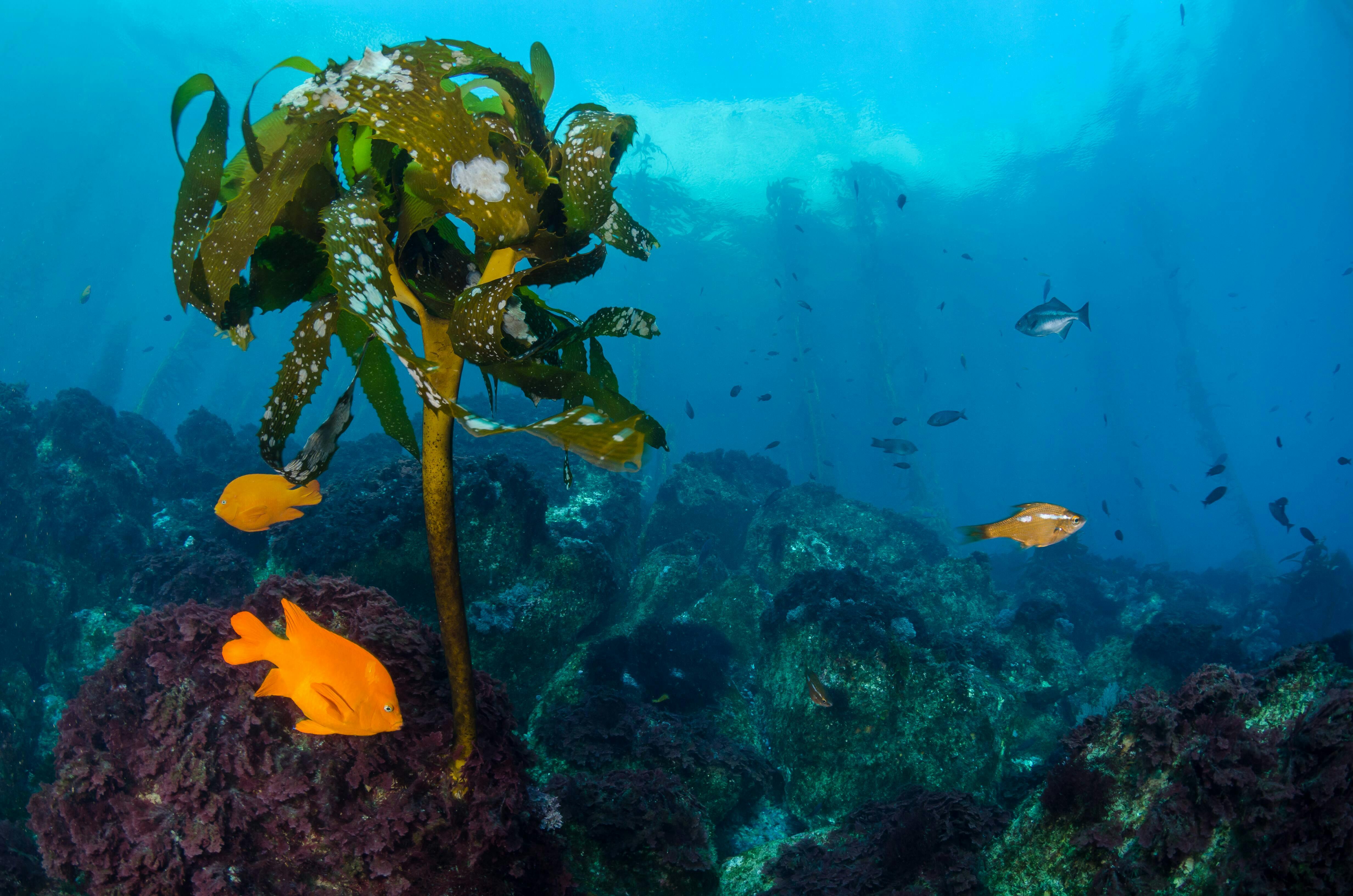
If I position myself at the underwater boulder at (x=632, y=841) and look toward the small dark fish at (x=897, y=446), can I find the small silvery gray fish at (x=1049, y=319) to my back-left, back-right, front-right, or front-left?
front-right

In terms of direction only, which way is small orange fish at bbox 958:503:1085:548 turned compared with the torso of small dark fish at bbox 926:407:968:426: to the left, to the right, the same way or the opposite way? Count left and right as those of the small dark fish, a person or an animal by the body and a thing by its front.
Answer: the opposite way

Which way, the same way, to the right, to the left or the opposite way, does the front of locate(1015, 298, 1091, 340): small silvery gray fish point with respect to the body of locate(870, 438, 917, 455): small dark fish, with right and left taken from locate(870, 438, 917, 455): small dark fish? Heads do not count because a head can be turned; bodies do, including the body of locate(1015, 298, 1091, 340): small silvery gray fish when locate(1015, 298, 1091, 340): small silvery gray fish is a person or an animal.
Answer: the opposite way

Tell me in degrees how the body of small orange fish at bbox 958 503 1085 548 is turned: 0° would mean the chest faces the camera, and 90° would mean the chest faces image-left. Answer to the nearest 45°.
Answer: approximately 270°

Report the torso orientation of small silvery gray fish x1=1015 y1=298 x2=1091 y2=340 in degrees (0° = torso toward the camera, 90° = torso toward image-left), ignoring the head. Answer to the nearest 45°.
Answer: approximately 90°

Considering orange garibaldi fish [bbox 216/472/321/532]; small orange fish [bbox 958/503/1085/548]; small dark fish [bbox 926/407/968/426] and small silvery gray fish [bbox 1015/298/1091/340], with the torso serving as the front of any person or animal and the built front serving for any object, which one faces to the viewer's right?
the small orange fish

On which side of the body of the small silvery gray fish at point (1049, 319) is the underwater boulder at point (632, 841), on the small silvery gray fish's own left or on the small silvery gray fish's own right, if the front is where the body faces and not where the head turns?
on the small silvery gray fish's own left

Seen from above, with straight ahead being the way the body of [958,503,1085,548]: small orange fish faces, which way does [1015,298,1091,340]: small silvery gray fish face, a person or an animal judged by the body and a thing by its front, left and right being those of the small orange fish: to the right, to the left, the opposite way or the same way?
the opposite way

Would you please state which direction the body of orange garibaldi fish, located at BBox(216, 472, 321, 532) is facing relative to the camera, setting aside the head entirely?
to the viewer's left

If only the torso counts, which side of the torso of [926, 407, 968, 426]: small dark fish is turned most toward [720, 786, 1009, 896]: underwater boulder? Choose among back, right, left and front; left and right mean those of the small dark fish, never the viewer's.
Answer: left
